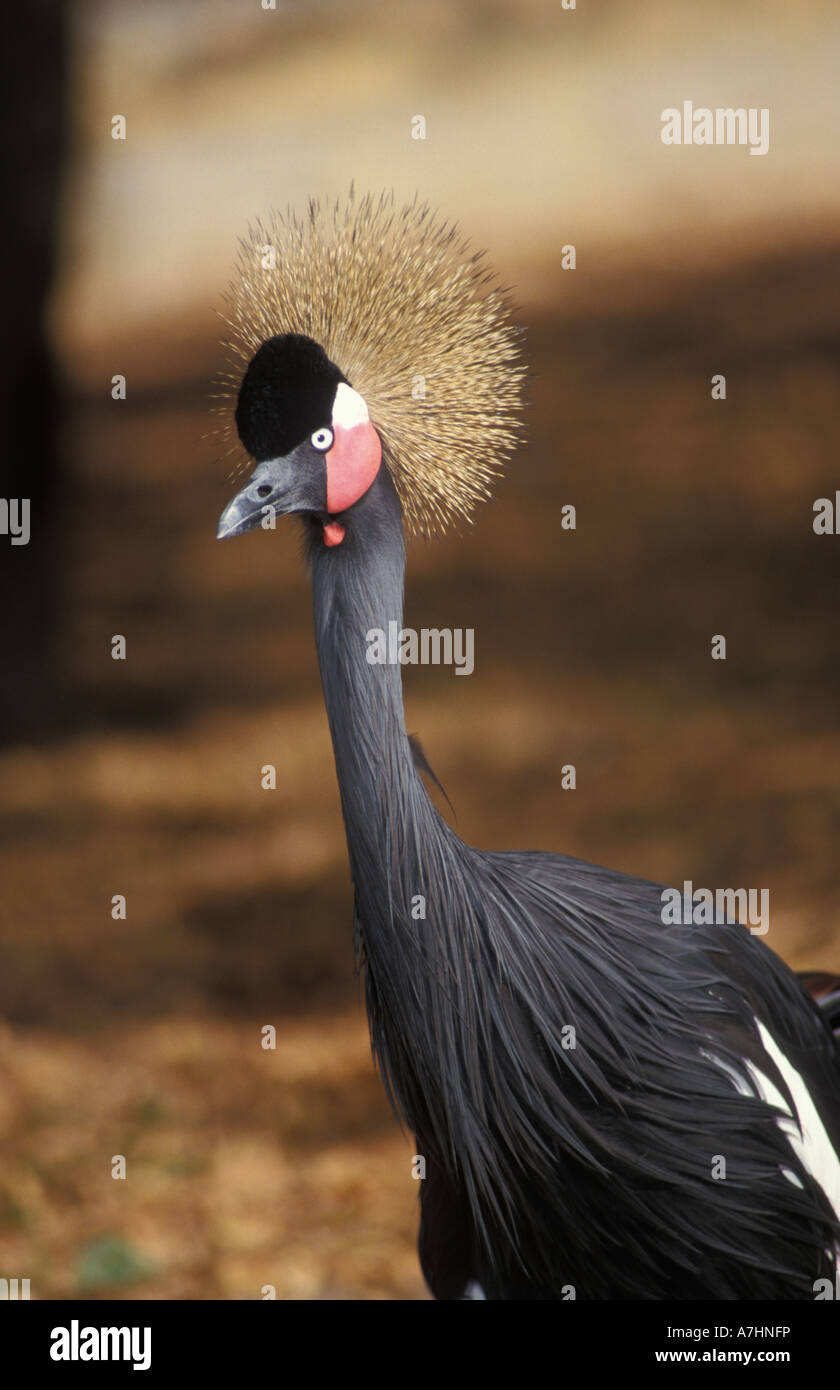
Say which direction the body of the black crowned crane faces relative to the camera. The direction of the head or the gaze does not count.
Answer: to the viewer's left
